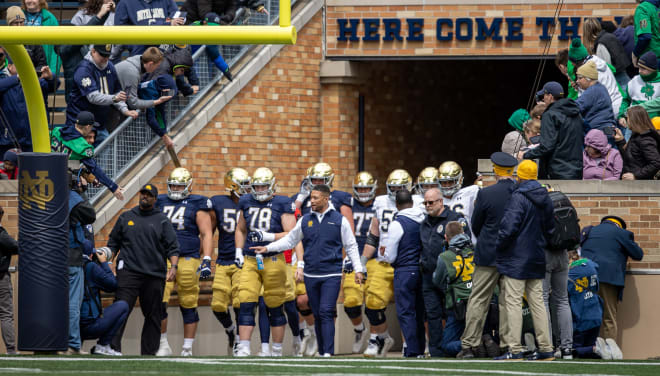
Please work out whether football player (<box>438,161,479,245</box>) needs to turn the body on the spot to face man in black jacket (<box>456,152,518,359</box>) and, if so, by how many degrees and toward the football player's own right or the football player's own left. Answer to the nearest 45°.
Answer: approximately 45° to the football player's own left

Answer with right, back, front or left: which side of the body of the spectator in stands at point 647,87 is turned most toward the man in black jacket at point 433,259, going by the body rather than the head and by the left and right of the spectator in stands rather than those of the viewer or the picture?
front

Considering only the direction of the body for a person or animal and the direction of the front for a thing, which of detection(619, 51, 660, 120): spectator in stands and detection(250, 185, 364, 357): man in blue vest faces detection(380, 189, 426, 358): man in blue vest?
the spectator in stands

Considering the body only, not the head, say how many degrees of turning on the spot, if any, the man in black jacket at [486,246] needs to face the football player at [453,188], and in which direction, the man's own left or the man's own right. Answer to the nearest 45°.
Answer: approximately 45° to the man's own right

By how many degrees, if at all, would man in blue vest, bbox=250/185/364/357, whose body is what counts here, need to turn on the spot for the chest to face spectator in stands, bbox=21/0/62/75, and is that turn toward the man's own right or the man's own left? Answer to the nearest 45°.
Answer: approximately 135° to the man's own right

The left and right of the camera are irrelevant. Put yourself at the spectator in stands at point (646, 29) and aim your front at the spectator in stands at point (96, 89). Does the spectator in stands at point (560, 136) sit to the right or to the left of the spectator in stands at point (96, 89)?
left

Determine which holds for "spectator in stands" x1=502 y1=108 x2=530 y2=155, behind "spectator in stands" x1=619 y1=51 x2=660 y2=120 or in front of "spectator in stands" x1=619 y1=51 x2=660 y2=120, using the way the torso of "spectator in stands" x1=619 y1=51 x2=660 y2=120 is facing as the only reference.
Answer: in front

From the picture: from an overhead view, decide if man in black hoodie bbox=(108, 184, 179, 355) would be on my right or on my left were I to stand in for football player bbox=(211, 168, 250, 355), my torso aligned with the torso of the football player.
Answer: on my right

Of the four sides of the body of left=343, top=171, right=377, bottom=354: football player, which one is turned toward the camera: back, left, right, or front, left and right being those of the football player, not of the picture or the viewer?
front

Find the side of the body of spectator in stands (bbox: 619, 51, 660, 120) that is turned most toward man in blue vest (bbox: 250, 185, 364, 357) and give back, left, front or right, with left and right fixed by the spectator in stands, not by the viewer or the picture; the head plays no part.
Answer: front

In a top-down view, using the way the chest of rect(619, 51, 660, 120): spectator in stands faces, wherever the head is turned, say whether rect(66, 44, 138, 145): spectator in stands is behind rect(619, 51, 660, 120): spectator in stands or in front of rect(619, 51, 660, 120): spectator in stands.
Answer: in front

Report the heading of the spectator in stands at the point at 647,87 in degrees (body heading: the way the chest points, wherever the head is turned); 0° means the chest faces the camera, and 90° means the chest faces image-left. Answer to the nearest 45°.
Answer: approximately 45°

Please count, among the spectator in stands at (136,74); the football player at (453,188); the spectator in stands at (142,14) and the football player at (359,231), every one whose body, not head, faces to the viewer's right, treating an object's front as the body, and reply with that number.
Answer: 1

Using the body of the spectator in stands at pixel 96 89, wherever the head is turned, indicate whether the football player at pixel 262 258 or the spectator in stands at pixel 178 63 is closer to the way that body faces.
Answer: the football player

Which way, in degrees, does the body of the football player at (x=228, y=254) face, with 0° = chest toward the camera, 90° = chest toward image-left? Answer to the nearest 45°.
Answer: approximately 315°

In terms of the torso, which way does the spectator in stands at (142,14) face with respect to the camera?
toward the camera
